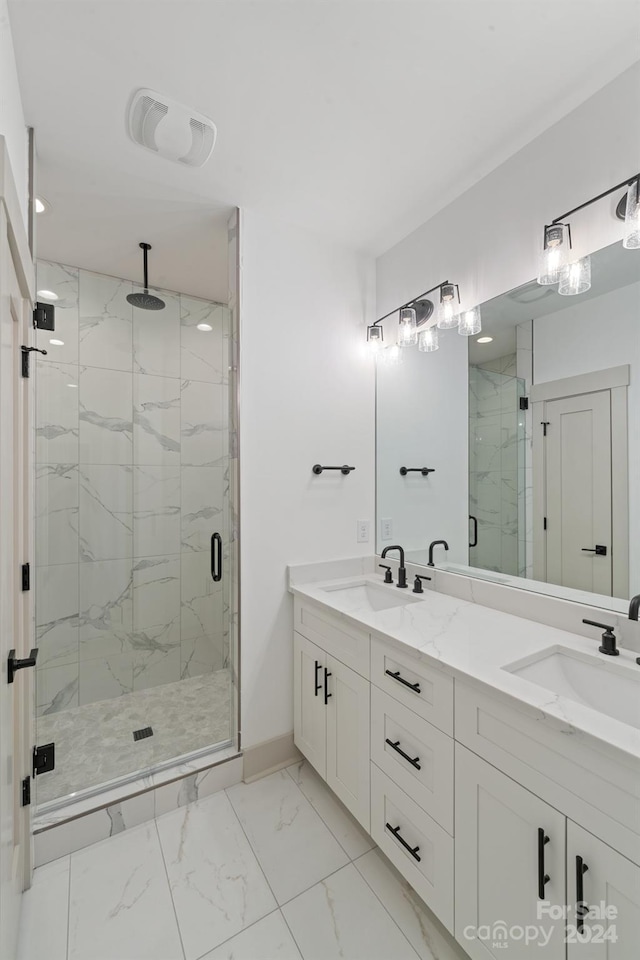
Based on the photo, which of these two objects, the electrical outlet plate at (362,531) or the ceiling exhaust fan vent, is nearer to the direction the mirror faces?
the ceiling exhaust fan vent

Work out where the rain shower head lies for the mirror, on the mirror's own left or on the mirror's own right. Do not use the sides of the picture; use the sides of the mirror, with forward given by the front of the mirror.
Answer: on the mirror's own right

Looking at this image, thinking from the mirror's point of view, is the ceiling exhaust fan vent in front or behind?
in front

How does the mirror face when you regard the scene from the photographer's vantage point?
facing the viewer and to the left of the viewer

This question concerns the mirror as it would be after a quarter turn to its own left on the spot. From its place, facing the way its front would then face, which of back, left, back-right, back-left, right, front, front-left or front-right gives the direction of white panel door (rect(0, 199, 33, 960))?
right

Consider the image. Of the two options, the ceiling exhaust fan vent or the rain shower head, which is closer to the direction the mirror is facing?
the ceiling exhaust fan vent

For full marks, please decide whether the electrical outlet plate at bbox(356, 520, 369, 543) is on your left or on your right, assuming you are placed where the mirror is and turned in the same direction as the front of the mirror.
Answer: on your right
